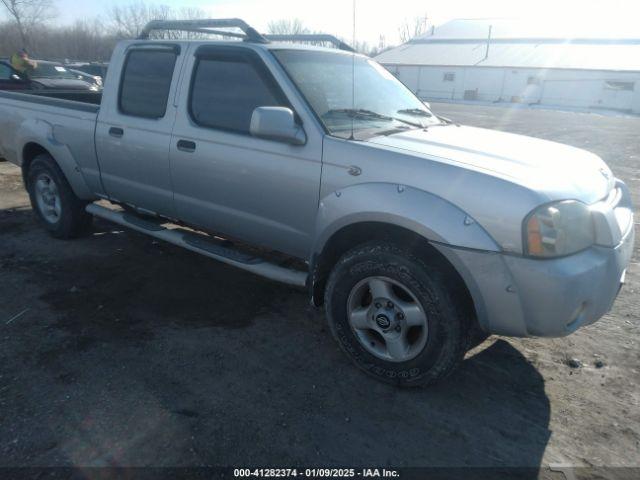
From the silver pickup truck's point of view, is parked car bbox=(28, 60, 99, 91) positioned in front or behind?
behind

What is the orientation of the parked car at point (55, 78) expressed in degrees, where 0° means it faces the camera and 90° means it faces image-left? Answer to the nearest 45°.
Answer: approximately 315°

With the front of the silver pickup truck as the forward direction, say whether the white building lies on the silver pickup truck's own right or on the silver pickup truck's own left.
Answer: on the silver pickup truck's own left

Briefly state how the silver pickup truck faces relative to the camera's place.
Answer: facing the viewer and to the right of the viewer

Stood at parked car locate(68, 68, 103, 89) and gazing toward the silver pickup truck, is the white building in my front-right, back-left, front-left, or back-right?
back-left

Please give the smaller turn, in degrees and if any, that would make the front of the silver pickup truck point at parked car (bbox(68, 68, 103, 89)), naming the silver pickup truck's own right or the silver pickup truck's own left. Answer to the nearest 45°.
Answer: approximately 180°
